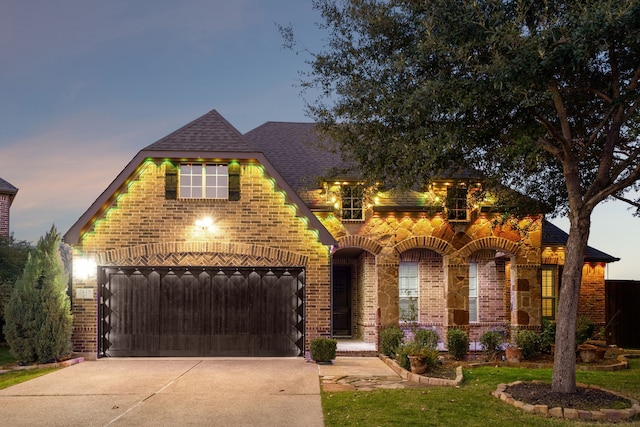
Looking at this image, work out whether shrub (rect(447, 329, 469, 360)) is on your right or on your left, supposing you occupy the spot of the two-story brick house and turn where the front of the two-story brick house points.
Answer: on your left

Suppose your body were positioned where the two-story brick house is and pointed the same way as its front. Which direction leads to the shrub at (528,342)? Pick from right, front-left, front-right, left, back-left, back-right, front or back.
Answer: left

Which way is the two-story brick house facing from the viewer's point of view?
toward the camera

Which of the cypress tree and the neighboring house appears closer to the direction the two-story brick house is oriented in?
the cypress tree

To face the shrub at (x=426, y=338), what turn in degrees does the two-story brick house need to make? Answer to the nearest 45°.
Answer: approximately 90° to its left

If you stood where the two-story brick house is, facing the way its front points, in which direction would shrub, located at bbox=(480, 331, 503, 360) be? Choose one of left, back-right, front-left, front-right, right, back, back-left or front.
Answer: left
